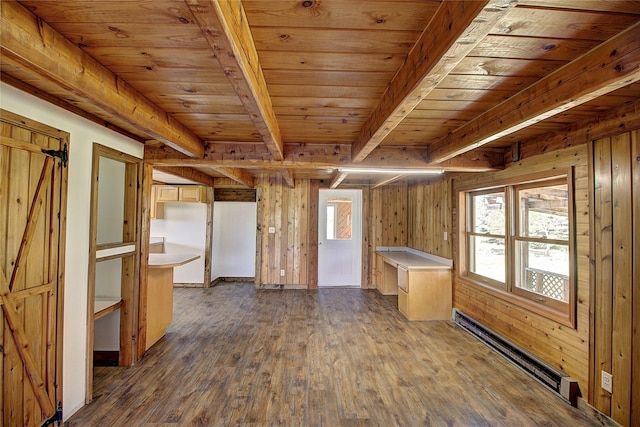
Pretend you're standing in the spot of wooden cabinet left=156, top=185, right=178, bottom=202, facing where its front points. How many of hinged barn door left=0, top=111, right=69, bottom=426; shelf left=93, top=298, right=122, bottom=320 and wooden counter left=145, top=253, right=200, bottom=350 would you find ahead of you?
3

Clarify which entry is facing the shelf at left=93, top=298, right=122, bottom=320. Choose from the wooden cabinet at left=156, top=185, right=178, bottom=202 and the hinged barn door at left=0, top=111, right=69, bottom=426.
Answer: the wooden cabinet

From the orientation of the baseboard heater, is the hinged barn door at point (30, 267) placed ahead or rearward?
ahead

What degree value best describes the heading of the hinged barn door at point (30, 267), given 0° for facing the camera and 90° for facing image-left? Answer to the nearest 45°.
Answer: approximately 315°

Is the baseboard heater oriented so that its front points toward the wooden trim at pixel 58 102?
yes

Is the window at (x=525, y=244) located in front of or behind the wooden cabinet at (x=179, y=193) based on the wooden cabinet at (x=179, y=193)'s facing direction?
in front

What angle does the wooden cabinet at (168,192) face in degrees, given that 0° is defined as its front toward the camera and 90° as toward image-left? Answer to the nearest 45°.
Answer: approximately 0°

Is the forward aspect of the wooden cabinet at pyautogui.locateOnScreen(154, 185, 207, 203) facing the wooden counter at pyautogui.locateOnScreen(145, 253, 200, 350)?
yes

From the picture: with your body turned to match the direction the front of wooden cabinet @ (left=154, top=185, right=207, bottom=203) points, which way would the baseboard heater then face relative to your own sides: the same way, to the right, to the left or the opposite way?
to the right

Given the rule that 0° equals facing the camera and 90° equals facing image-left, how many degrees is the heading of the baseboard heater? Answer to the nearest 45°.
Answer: approximately 45°

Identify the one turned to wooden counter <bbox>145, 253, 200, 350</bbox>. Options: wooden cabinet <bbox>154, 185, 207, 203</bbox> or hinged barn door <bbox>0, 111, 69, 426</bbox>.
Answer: the wooden cabinet
